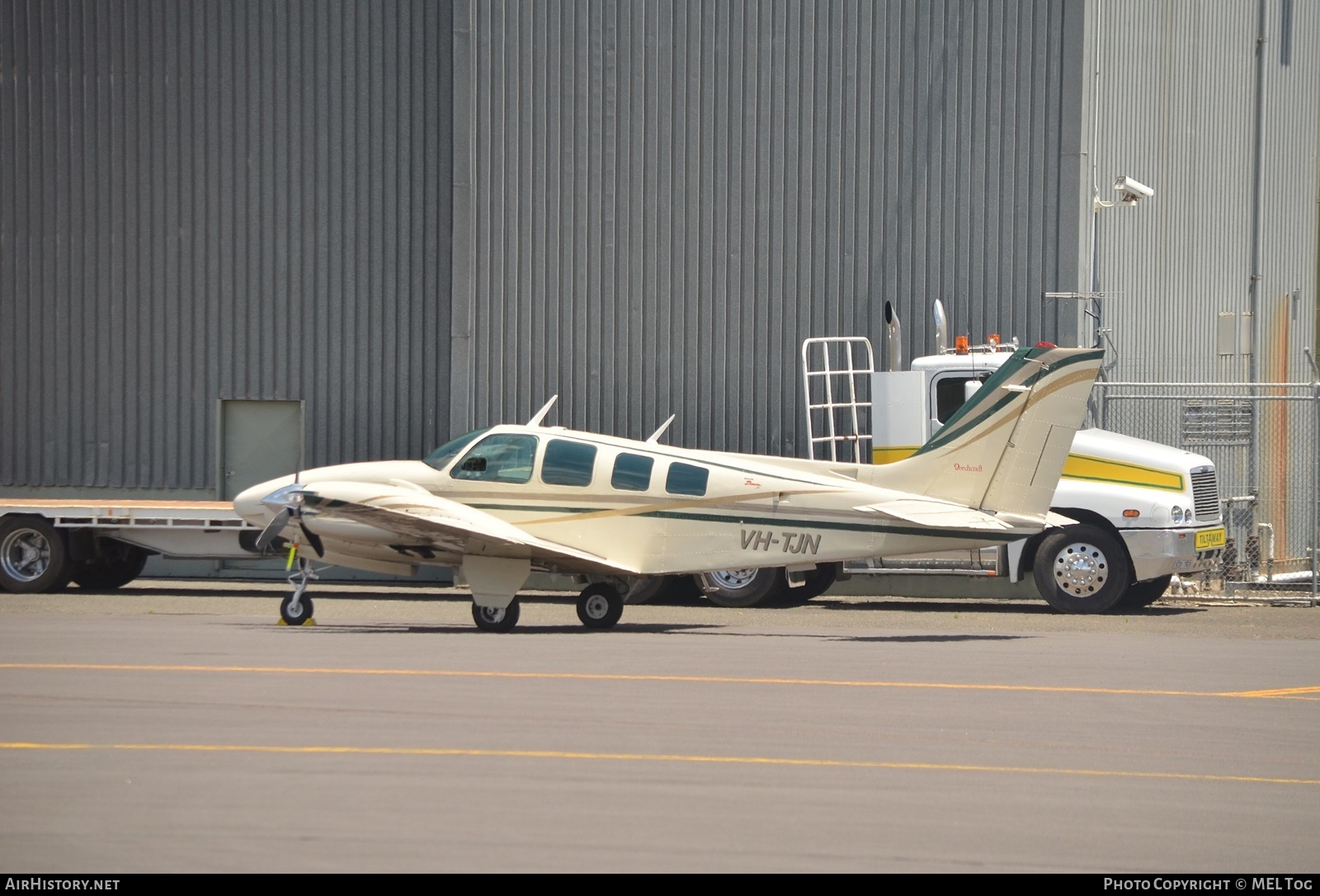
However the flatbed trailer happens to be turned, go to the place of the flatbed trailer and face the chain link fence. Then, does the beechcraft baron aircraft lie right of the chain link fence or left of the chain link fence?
right

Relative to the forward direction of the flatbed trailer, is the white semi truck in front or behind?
in front

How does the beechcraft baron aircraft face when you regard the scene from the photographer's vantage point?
facing to the left of the viewer

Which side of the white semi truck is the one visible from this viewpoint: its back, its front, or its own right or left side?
right

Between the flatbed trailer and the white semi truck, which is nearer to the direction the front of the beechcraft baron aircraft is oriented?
the flatbed trailer

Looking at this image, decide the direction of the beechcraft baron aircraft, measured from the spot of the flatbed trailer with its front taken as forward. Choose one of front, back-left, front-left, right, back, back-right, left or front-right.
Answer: front-right

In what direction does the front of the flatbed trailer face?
to the viewer's right

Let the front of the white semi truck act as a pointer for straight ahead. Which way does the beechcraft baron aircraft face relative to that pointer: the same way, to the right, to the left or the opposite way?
the opposite way

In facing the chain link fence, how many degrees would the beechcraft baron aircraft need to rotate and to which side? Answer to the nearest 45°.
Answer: approximately 135° to its right

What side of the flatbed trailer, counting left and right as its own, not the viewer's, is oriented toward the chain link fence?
front

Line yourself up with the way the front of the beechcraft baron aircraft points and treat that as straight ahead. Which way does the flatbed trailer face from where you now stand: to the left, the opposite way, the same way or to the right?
the opposite way

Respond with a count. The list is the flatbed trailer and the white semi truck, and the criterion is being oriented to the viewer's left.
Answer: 0

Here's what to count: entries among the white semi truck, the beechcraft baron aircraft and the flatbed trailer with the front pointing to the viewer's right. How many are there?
2
